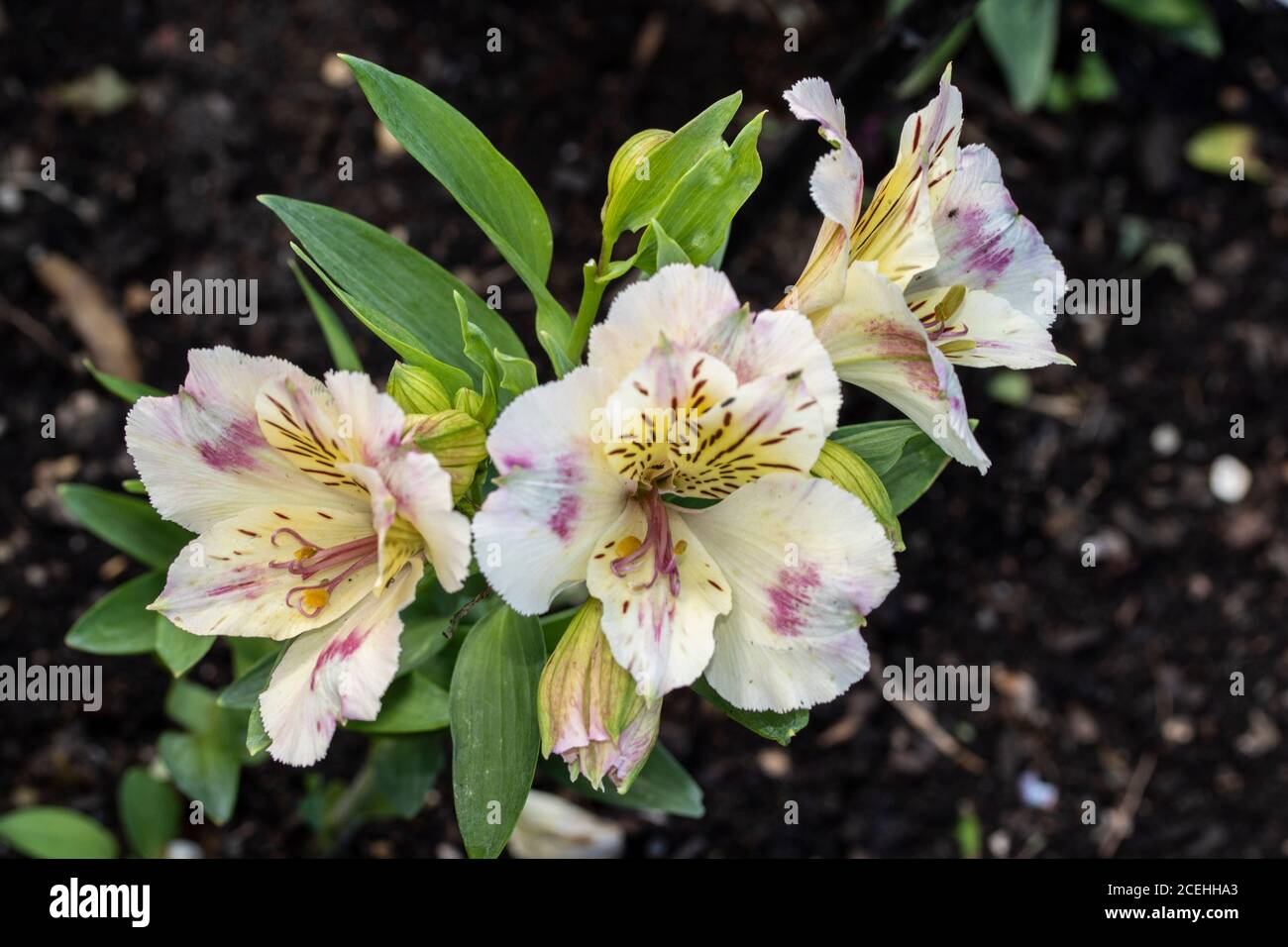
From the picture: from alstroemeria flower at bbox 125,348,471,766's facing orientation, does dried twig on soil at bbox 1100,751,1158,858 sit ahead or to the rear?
to the rear

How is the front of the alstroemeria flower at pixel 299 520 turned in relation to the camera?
facing the viewer and to the left of the viewer

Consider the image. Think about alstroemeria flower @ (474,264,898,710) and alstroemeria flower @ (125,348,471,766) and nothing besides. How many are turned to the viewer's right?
0

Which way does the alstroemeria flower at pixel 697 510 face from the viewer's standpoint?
toward the camera

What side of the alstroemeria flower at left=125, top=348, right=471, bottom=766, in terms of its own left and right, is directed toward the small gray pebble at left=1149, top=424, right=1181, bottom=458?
back

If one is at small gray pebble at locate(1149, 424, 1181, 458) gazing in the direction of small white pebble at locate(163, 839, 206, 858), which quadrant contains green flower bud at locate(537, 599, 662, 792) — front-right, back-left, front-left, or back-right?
front-left
